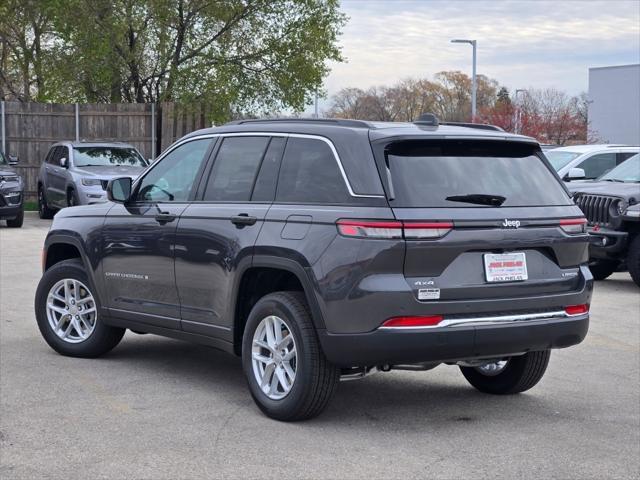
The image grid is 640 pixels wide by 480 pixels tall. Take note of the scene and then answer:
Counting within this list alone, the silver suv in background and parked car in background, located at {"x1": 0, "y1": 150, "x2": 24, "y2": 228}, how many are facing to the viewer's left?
0

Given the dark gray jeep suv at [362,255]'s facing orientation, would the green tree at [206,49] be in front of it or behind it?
in front

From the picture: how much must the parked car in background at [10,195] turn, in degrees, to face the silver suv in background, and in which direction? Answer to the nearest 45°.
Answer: approximately 90° to its left

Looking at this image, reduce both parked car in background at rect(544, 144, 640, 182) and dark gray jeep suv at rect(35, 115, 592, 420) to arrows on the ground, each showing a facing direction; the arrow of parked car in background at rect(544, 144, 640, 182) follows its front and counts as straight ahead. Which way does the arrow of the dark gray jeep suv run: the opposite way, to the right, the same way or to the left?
to the right

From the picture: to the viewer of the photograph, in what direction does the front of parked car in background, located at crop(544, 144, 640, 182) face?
facing the viewer and to the left of the viewer

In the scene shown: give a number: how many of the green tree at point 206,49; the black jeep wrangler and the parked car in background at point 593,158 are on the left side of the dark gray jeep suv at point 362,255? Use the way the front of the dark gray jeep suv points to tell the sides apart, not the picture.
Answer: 0

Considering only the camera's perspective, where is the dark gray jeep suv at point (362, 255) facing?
facing away from the viewer and to the left of the viewer

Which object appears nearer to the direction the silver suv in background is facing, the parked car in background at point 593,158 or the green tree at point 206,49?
the parked car in background

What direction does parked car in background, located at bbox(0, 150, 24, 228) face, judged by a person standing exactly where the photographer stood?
facing the viewer and to the right of the viewer

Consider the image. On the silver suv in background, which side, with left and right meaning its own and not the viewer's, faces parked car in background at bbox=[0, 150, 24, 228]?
right

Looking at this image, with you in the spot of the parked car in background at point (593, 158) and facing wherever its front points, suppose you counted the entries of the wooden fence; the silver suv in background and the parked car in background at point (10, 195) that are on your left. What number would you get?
0

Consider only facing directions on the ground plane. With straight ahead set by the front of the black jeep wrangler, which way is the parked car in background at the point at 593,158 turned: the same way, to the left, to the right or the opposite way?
the same way

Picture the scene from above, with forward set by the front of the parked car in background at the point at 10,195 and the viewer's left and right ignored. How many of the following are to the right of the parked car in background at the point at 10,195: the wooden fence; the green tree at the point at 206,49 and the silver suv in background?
0

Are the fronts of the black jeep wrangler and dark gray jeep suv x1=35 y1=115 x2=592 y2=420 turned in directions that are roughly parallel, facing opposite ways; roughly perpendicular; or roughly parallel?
roughly perpendicular
